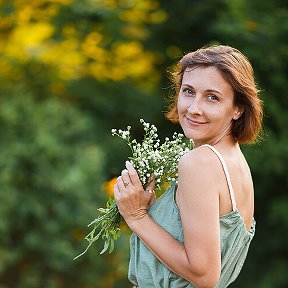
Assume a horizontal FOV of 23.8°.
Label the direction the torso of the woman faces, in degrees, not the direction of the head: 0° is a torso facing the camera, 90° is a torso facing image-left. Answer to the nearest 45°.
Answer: approximately 90°
